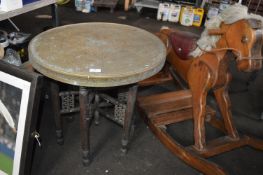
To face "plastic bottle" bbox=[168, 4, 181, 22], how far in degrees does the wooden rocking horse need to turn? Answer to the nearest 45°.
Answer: approximately 135° to its left

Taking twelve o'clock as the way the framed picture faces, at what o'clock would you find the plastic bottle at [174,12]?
The plastic bottle is roughly at 6 o'clock from the framed picture.

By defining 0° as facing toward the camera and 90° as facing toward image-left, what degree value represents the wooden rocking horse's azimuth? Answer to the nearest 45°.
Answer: approximately 315°

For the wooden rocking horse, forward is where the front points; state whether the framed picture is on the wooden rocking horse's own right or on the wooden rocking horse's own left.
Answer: on the wooden rocking horse's own right

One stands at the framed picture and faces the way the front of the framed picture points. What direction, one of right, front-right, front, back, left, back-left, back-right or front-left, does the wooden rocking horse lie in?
back-left

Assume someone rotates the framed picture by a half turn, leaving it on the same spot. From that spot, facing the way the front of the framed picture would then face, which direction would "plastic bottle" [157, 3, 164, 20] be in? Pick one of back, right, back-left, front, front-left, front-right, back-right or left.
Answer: front

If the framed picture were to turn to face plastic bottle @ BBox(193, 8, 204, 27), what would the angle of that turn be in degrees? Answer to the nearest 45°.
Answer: approximately 180°

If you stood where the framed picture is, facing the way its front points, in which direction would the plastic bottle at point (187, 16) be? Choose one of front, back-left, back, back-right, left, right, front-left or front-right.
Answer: back

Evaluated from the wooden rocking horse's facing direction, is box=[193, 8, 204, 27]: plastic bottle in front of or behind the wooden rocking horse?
behind
